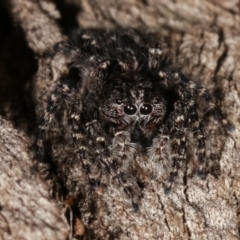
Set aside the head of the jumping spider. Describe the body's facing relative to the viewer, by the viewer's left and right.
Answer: facing the viewer
